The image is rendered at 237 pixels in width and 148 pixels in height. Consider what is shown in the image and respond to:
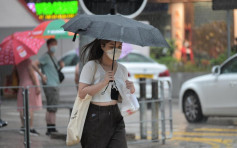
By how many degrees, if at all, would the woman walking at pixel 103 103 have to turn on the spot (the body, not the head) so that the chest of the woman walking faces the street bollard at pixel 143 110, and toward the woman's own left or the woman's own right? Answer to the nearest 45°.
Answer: approximately 135° to the woman's own left

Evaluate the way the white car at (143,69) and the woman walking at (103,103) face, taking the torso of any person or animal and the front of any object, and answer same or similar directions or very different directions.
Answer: very different directions
